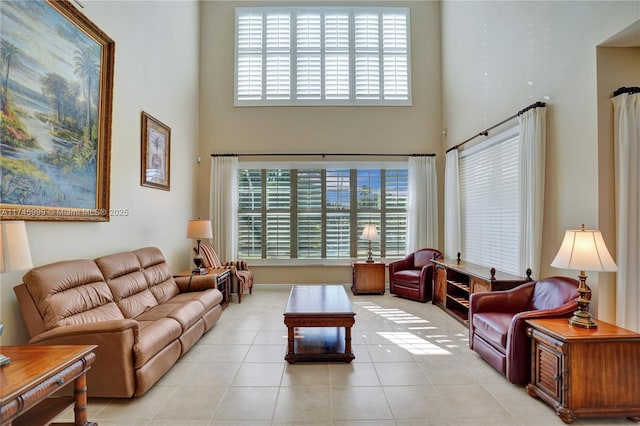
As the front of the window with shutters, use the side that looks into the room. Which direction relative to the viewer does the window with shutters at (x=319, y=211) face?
toward the camera

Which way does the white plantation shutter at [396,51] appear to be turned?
toward the camera

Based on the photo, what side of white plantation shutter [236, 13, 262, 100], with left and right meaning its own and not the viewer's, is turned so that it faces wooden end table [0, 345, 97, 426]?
front

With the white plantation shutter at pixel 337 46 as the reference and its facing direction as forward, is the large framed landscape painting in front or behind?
in front

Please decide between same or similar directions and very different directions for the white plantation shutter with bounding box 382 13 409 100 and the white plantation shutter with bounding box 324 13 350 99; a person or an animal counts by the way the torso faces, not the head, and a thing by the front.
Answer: same or similar directions

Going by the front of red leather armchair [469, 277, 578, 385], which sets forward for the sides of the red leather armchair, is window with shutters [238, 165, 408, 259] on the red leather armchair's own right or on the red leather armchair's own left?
on the red leather armchair's own right

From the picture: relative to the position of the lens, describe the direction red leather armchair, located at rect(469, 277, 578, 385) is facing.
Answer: facing the viewer and to the left of the viewer

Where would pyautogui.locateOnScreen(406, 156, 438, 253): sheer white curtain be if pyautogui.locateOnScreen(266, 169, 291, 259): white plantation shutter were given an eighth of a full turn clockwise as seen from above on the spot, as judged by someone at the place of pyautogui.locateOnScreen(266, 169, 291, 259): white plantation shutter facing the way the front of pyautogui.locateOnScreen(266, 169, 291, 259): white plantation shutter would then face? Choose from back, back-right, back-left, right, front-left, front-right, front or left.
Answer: back-left

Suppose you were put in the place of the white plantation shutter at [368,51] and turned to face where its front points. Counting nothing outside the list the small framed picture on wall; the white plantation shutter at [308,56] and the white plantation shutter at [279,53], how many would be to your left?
0

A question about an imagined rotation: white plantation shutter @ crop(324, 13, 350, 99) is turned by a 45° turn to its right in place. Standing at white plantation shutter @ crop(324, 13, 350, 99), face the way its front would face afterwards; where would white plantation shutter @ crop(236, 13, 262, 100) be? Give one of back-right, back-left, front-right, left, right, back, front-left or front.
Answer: front-right
